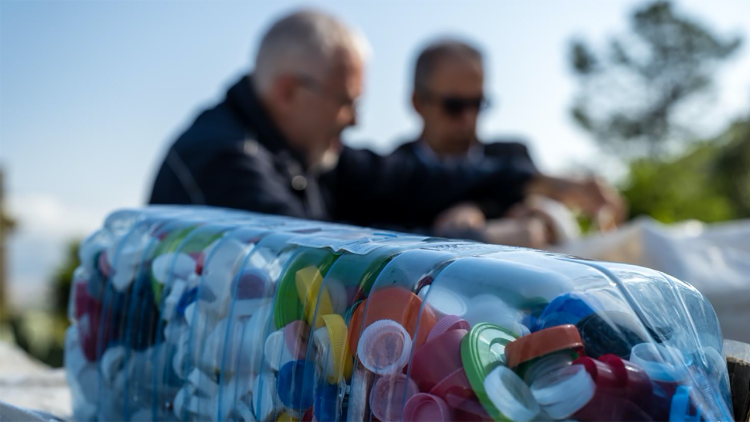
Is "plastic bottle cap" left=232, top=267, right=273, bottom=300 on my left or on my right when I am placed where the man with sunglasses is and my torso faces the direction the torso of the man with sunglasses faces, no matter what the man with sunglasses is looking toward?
on my right

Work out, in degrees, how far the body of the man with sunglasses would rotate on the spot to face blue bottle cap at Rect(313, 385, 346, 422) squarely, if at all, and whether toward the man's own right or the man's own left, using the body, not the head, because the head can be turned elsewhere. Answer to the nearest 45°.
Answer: approximately 45° to the man's own right

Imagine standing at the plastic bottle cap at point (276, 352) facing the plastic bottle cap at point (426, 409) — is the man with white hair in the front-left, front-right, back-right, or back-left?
back-left

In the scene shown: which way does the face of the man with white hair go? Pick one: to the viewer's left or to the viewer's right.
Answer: to the viewer's right
